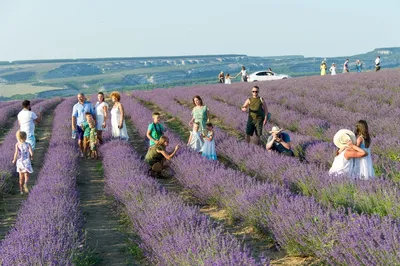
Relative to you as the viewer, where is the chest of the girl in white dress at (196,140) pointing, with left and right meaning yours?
facing the viewer

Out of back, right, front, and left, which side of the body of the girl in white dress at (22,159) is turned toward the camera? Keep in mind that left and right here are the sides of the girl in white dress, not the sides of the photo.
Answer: back

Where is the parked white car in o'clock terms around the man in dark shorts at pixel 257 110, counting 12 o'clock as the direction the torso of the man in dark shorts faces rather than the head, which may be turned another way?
The parked white car is roughly at 6 o'clock from the man in dark shorts.

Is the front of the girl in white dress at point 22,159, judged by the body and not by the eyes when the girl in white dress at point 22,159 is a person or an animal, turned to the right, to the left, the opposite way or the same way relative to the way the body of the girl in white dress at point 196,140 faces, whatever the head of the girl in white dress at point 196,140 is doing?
the opposite way

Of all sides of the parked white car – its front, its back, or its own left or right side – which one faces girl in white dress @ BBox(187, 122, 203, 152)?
right

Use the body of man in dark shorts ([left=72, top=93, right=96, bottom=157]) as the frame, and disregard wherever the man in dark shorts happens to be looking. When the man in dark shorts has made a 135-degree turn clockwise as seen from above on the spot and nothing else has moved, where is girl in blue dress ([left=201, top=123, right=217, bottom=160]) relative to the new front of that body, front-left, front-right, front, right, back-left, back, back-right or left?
back

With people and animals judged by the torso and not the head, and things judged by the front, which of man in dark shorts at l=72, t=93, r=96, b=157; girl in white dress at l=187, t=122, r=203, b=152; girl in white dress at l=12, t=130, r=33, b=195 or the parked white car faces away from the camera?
girl in white dress at l=12, t=130, r=33, b=195

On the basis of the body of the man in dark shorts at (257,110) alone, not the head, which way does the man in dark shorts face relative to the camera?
toward the camera

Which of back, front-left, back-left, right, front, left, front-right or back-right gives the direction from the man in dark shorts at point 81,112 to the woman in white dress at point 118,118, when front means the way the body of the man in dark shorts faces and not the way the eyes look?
left

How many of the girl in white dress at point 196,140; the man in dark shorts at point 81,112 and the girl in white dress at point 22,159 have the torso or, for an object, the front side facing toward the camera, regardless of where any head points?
2

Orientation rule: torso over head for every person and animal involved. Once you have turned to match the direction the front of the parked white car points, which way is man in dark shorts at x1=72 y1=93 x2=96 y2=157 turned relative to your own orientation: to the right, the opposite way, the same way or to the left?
to the right

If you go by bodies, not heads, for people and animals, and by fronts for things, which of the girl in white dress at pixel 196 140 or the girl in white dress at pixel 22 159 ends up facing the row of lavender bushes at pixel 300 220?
the girl in white dress at pixel 196 140

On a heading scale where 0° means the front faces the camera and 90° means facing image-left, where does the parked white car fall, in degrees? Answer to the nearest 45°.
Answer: approximately 270°

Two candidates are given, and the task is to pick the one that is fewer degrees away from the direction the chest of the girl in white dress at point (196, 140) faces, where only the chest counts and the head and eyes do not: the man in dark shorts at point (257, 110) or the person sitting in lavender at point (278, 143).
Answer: the person sitting in lavender

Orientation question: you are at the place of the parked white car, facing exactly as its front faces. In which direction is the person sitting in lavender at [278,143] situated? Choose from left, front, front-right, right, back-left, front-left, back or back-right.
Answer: right

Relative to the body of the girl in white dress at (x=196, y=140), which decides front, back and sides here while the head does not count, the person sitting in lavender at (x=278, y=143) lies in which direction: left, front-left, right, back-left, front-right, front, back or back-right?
front-left

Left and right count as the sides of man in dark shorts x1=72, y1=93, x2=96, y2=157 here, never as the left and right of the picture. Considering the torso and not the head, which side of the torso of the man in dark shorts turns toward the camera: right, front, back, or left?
front
